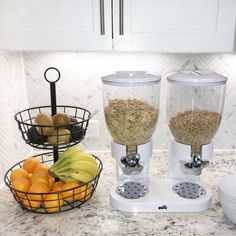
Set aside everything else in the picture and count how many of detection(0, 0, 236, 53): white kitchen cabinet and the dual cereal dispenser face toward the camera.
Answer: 2

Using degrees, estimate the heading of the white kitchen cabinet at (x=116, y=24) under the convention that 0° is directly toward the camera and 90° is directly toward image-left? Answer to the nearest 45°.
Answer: approximately 0°
